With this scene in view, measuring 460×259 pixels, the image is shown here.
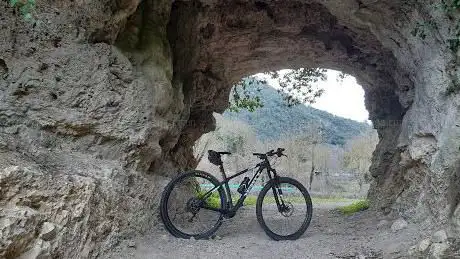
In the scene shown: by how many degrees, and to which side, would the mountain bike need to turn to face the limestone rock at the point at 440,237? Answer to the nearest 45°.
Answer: approximately 45° to its right

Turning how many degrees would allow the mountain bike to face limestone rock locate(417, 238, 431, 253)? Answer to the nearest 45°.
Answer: approximately 45° to its right

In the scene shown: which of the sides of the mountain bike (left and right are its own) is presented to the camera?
right

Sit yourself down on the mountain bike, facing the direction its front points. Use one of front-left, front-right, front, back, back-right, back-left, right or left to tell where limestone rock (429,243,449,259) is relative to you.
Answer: front-right

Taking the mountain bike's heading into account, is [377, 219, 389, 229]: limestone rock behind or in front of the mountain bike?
in front

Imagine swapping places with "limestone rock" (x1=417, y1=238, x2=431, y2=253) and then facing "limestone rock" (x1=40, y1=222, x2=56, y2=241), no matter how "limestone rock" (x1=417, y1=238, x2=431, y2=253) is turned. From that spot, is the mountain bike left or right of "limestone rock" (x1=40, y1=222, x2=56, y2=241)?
right

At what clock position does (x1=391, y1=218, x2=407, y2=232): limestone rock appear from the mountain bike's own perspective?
The limestone rock is roughly at 12 o'clock from the mountain bike.

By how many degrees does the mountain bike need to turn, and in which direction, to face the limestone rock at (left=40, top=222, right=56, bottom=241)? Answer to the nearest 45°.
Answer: approximately 135° to its right
